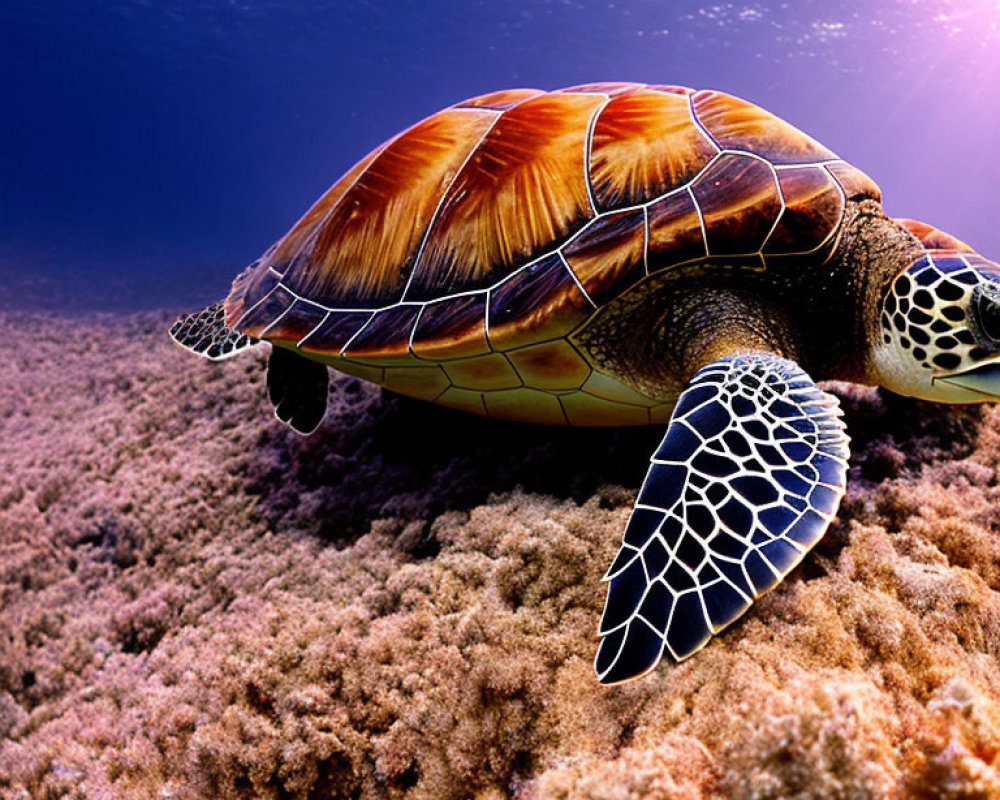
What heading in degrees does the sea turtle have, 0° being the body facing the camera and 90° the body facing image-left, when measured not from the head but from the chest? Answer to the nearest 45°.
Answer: approximately 270°
